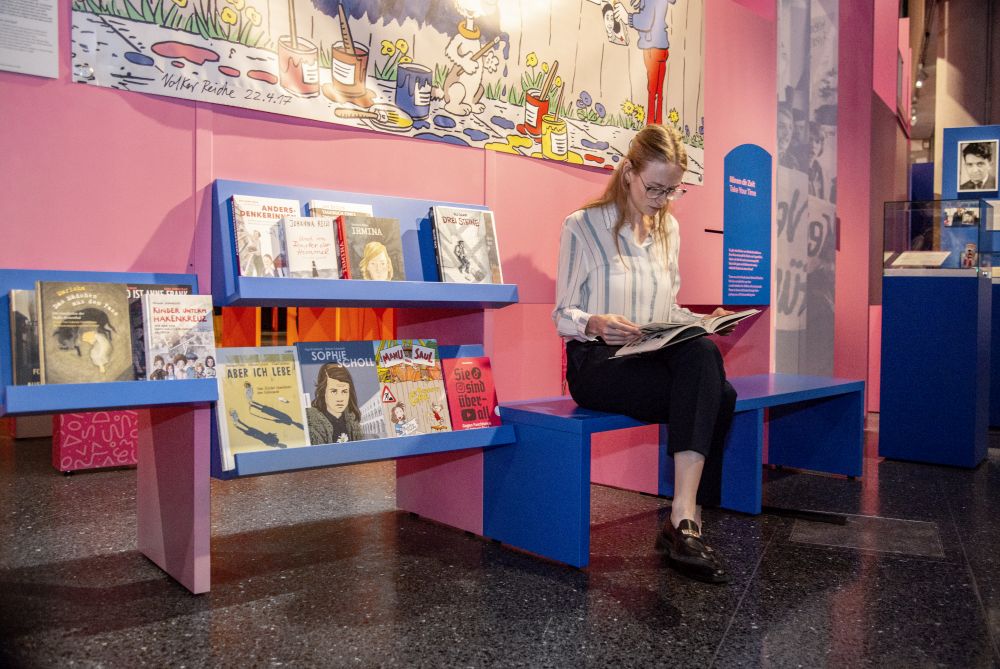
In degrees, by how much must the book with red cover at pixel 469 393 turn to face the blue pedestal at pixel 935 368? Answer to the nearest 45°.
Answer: approximately 135° to its left

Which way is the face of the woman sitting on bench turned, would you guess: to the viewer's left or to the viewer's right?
to the viewer's right

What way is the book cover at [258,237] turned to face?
toward the camera

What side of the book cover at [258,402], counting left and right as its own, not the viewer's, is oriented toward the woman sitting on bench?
left

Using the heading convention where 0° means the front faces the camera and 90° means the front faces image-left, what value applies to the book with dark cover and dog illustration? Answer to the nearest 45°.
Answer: approximately 0°

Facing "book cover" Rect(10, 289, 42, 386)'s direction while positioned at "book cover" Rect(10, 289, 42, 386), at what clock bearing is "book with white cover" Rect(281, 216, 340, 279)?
The book with white cover is roughly at 9 o'clock from the book cover.

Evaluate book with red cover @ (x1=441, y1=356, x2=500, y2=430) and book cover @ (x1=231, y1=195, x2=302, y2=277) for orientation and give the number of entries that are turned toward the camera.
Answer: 2

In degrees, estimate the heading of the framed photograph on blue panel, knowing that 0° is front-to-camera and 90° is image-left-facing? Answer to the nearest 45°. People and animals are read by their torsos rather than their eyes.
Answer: approximately 0°

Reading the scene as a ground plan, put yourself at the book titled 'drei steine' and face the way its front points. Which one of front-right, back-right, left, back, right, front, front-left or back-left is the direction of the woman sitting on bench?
left

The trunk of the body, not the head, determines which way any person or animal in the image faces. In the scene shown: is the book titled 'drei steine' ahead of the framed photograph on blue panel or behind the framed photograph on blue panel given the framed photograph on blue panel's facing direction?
ahead

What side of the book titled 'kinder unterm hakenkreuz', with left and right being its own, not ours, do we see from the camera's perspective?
front
